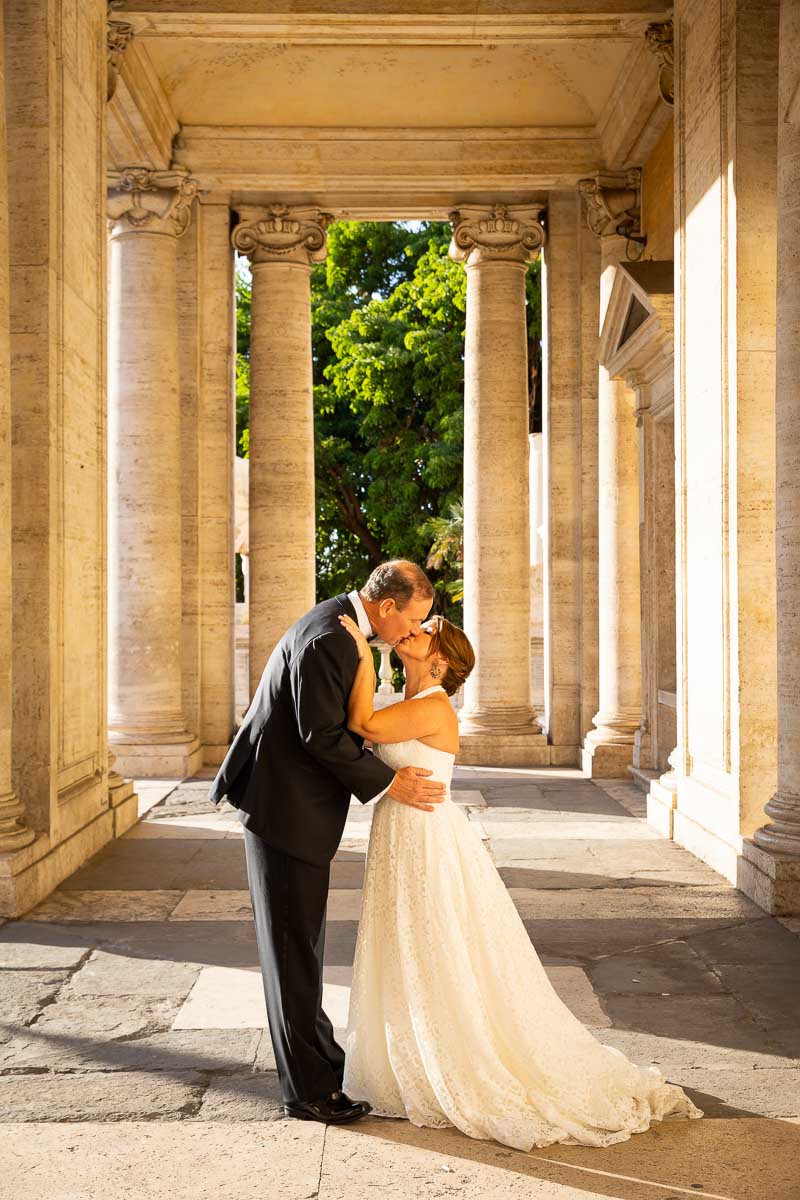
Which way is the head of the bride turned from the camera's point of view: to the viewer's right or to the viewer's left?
to the viewer's left

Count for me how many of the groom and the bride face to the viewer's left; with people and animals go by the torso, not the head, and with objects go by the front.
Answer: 1

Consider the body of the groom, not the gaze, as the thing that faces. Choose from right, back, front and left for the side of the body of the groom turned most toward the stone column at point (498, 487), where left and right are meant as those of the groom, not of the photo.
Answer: left

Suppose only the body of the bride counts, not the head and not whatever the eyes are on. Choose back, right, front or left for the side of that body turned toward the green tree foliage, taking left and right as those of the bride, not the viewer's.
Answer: right

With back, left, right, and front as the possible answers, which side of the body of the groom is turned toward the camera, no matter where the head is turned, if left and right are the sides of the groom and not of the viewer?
right

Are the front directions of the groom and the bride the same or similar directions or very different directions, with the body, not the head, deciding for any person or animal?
very different directions

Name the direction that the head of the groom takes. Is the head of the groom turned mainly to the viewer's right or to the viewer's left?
to the viewer's right

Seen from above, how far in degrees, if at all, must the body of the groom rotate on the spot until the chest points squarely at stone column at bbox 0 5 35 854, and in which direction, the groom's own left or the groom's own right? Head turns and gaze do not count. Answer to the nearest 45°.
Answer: approximately 135° to the groom's own left

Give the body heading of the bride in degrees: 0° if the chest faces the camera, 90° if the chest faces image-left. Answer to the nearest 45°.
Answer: approximately 90°

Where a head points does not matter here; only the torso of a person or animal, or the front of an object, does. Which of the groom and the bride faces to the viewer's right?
the groom
